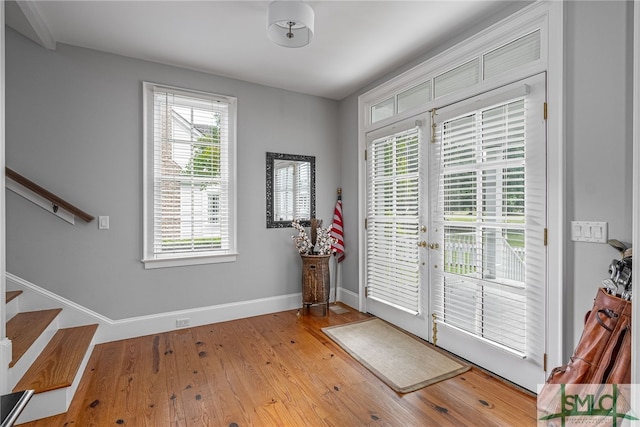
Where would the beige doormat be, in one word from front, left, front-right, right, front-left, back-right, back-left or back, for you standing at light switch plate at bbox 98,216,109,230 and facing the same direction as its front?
front-left

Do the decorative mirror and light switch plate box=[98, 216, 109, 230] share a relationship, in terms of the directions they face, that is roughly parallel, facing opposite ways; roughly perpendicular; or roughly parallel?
roughly parallel

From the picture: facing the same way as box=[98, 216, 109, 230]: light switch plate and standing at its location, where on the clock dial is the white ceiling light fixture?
The white ceiling light fixture is roughly at 11 o'clock from the light switch plate.

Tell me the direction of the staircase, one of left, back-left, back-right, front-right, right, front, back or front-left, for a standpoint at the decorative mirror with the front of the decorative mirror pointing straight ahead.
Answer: right

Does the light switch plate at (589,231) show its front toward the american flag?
no

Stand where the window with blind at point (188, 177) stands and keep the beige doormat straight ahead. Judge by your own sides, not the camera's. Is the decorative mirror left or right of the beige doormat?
left

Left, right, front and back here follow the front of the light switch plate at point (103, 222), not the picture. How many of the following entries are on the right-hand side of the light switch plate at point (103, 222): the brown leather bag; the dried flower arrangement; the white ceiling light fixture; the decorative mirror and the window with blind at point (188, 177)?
0

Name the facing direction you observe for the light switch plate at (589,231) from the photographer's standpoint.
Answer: facing the viewer

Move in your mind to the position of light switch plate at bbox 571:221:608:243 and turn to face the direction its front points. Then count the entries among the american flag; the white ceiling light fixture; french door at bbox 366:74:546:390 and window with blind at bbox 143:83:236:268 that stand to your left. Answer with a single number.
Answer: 0

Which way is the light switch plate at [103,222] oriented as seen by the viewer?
toward the camera

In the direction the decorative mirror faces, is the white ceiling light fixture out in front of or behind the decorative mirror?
in front

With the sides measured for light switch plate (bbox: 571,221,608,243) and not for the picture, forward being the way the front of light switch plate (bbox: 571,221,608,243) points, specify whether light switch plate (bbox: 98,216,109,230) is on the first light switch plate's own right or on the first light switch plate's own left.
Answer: on the first light switch plate's own right

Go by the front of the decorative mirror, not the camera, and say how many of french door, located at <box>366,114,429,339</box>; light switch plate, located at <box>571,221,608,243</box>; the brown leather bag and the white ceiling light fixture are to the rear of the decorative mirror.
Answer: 0

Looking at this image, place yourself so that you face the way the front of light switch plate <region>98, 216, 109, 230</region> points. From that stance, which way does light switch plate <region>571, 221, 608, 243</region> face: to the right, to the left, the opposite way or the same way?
to the right

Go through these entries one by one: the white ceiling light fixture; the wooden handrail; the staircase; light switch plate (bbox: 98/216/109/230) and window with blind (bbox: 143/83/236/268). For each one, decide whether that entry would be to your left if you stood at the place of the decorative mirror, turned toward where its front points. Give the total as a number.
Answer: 0

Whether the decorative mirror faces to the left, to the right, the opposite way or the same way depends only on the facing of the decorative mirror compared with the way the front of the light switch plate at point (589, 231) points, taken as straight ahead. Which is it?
to the left
